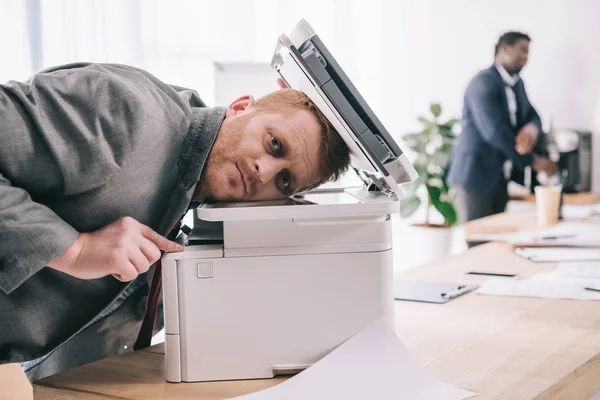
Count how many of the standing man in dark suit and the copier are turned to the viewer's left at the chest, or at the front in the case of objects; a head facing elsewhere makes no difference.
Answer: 1

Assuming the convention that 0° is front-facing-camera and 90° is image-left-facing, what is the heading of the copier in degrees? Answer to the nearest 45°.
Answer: approximately 90°

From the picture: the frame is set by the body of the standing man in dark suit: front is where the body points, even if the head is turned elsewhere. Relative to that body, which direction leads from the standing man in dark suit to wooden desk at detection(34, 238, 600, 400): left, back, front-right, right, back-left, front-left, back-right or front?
front-right
